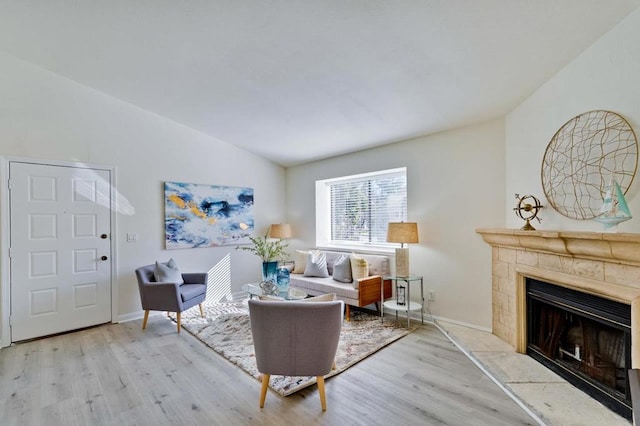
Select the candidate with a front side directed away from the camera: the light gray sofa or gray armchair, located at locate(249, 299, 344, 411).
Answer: the gray armchair

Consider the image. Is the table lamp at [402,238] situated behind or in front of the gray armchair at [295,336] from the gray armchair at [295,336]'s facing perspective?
in front

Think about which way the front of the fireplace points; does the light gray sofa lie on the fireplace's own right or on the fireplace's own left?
on the fireplace's own right

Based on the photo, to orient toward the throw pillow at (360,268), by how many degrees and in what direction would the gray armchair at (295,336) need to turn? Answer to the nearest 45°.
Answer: approximately 45° to its right

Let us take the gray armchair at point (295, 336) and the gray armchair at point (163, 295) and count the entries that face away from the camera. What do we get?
1

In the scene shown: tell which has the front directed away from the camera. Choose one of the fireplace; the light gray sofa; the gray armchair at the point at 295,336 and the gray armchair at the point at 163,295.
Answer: the gray armchair at the point at 295,336

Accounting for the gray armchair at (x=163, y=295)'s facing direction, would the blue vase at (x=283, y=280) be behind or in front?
in front

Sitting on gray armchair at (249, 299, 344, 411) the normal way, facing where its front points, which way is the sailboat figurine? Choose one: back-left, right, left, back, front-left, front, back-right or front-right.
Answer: right

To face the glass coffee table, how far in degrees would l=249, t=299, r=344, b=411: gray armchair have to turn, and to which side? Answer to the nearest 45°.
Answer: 0° — it already faces it

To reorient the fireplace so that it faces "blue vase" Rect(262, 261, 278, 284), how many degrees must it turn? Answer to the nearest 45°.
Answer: approximately 45° to its right

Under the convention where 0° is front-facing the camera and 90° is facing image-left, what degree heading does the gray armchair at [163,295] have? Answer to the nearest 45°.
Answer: approximately 315°

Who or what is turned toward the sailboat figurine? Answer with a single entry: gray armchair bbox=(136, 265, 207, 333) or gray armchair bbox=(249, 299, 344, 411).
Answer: gray armchair bbox=(136, 265, 207, 333)

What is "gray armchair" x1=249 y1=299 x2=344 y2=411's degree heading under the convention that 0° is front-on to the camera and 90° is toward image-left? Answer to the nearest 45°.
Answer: approximately 180°

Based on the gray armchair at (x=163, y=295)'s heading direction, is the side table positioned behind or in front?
in front

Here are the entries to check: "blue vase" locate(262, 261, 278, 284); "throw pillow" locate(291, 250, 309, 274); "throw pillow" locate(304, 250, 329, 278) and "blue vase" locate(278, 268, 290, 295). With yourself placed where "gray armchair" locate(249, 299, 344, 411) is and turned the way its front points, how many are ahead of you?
4

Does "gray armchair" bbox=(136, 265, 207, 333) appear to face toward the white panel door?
no

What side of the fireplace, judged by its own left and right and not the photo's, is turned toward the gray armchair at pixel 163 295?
front

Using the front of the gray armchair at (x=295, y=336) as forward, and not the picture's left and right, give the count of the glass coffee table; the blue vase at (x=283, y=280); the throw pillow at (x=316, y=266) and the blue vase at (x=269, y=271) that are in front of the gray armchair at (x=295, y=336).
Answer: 4

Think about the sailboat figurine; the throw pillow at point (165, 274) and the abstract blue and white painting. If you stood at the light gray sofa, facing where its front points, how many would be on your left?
1
